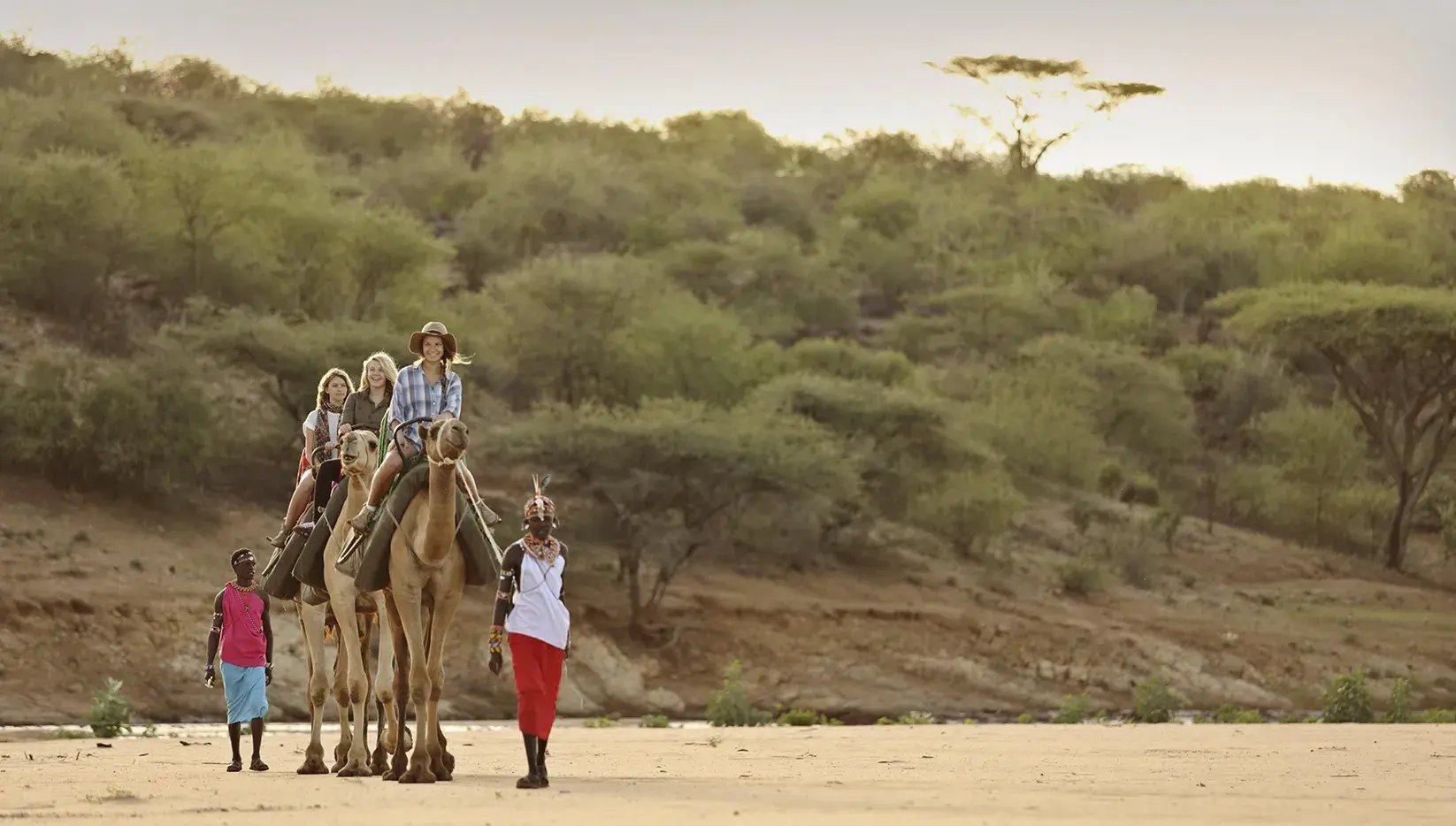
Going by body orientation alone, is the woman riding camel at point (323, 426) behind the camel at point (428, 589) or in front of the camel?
behind

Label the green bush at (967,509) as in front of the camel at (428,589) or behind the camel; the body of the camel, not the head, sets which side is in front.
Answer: behind

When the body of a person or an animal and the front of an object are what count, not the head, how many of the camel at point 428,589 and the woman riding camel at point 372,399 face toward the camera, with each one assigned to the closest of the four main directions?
2

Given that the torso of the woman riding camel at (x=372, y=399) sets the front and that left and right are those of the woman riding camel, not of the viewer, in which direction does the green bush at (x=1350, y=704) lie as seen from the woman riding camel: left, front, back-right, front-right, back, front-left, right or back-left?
back-left

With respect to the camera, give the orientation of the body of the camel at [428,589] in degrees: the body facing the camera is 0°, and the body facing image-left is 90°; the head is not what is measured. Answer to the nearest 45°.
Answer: approximately 0°

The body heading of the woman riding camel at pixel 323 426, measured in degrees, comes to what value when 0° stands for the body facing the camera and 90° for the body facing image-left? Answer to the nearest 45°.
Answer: approximately 315°
